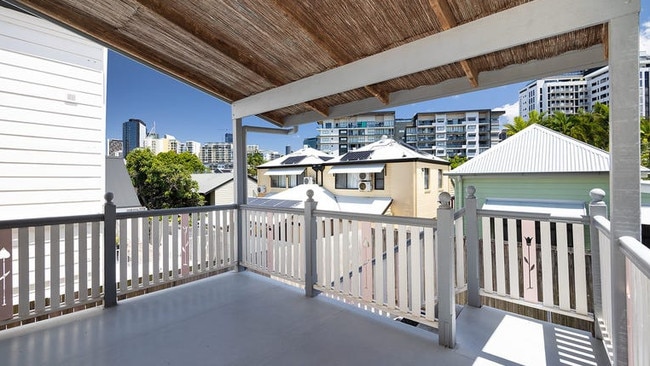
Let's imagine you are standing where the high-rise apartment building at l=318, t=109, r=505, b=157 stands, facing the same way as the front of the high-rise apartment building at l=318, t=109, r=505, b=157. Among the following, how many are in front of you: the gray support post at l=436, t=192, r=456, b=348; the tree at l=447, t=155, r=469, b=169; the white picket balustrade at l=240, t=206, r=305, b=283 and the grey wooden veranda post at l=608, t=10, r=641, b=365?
4

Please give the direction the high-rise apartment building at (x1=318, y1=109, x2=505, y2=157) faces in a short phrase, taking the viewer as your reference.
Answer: facing the viewer

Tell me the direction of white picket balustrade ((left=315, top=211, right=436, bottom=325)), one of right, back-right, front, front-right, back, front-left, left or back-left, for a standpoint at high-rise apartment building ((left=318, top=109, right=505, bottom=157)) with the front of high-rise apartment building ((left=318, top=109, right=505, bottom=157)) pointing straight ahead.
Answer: front

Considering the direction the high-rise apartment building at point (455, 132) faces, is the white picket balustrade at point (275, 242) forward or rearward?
forward

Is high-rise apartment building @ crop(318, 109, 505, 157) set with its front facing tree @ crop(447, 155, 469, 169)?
yes

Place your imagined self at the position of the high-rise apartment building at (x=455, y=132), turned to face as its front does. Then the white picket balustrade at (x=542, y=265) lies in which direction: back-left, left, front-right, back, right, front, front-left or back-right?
front

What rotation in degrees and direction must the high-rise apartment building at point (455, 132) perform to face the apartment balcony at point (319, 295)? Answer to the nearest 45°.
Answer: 0° — it already faces it

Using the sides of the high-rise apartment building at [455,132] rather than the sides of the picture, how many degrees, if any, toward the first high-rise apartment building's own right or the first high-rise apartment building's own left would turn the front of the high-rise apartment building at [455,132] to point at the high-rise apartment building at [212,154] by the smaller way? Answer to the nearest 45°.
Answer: approximately 135° to the first high-rise apartment building's own right

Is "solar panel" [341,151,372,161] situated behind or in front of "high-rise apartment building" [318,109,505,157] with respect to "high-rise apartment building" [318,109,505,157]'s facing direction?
in front
